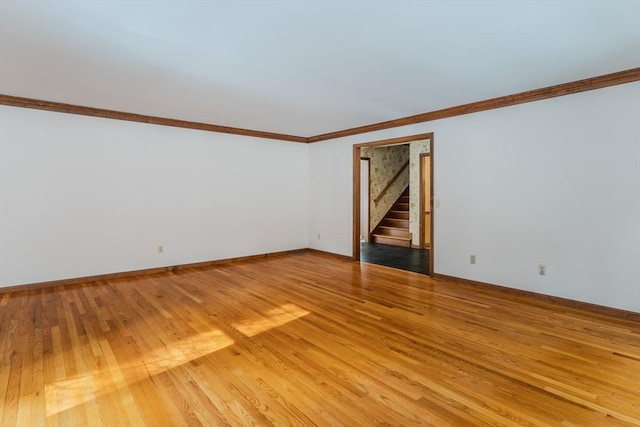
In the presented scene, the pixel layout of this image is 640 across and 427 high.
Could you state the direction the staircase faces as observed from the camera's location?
facing the viewer and to the left of the viewer
